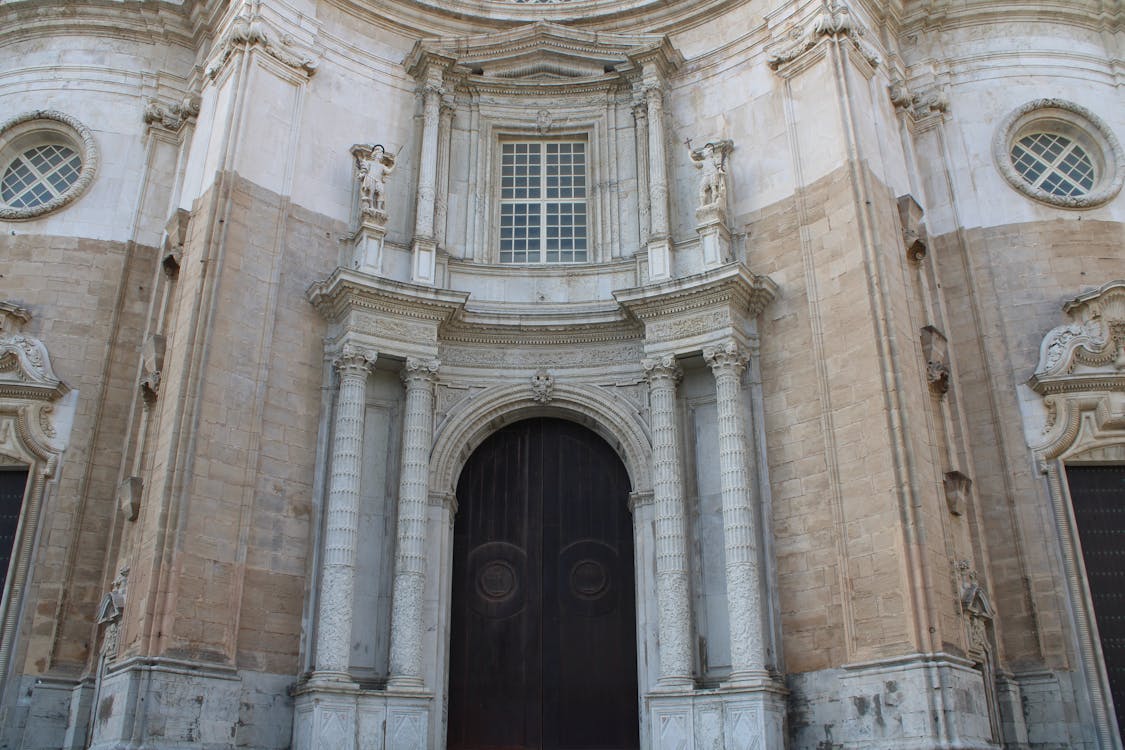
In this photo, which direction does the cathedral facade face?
toward the camera
